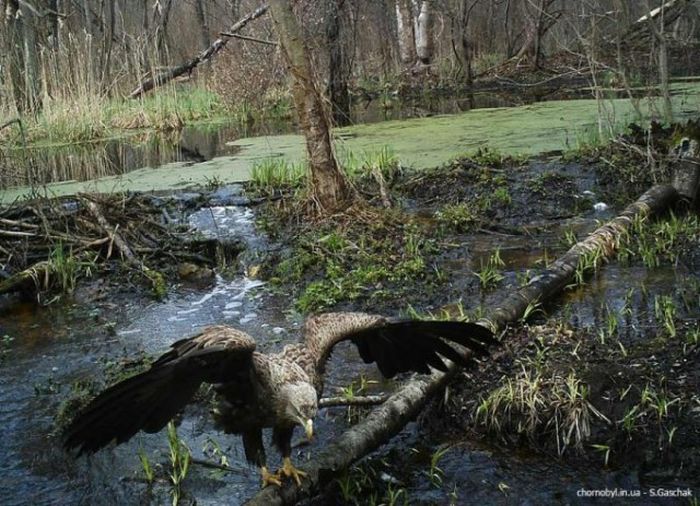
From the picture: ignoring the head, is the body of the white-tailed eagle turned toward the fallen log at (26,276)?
no

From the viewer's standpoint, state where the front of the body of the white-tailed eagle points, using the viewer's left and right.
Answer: facing the viewer and to the right of the viewer

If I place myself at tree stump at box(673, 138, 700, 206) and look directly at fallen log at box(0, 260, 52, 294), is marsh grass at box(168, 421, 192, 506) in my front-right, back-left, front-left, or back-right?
front-left

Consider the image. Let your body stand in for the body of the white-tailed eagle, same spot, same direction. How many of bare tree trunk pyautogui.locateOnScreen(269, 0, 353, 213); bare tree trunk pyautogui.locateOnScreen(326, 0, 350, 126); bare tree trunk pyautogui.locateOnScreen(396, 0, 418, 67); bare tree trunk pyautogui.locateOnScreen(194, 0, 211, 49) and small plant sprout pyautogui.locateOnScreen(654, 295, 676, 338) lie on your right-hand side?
0

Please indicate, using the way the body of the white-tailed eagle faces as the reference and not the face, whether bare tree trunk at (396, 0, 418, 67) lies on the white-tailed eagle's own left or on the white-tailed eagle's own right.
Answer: on the white-tailed eagle's own left

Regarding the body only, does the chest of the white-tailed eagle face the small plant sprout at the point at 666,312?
no

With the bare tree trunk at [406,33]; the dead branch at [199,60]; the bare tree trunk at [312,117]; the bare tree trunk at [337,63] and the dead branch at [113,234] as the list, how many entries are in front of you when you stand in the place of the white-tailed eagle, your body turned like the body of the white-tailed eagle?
0

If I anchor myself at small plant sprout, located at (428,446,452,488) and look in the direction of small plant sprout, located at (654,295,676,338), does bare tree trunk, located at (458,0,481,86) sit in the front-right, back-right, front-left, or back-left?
front-left

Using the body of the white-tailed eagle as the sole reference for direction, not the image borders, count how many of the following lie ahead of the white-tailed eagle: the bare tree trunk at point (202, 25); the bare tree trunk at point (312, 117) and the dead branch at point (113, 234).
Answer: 0

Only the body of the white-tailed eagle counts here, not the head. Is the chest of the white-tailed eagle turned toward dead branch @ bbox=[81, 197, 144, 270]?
no

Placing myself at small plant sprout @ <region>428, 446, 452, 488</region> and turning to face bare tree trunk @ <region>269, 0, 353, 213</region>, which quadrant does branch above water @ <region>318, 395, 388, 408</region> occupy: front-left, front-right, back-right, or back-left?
front-left

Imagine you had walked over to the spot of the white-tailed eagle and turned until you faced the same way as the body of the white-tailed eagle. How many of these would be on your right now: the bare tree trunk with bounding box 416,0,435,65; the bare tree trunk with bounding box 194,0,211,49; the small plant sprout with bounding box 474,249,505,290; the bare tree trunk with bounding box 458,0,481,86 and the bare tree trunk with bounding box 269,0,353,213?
0

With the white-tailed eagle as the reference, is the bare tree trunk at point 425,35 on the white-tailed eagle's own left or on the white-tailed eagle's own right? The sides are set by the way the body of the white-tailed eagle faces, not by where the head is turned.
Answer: on the white-tailed eagle's own left

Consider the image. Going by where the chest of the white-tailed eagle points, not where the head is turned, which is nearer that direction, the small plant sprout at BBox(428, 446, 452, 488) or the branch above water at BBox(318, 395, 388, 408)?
the small plant sprout

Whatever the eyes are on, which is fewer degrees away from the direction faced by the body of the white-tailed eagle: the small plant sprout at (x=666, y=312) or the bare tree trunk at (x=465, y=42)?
the small plant sprout

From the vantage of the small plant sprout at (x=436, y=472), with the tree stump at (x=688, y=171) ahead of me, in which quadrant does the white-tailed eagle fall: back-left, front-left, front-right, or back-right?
back-left
